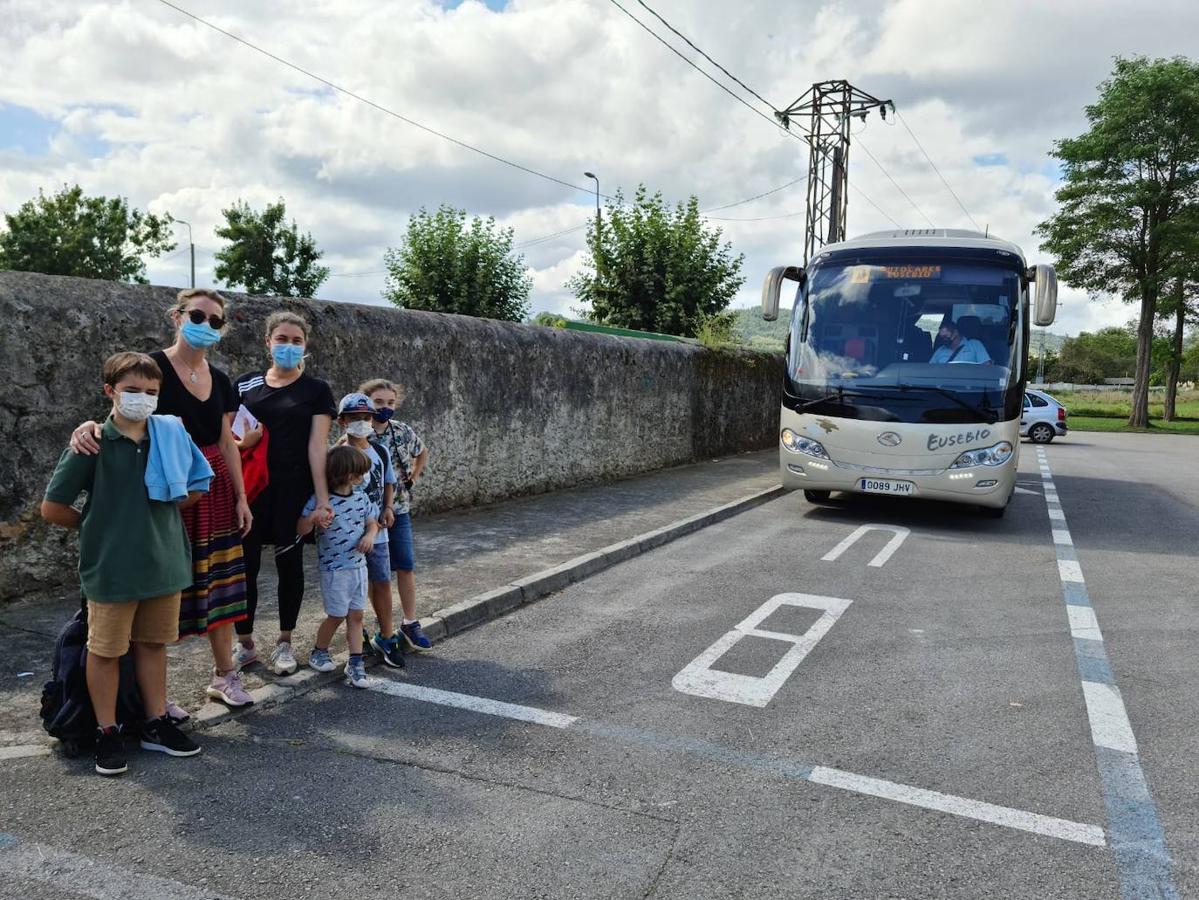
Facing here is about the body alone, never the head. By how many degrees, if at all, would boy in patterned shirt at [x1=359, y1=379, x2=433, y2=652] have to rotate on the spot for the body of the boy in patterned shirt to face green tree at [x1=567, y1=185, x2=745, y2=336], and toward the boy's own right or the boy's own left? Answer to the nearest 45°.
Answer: approximately 180°

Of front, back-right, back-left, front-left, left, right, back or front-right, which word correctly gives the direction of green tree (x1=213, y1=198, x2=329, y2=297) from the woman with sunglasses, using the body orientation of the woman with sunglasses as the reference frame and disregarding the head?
back

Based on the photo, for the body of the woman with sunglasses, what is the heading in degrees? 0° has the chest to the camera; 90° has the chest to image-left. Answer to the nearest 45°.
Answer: approximately 0°

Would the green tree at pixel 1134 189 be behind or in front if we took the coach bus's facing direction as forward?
behind

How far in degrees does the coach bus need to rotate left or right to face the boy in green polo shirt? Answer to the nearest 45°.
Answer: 0° — it already faces them

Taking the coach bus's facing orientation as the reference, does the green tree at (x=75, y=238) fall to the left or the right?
on its right

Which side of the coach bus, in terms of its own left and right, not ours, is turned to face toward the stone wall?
right

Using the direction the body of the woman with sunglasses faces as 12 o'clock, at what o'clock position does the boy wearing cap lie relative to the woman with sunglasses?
The boy wearing cap is roughly at 8 o'clock from the woman with sunglasses.

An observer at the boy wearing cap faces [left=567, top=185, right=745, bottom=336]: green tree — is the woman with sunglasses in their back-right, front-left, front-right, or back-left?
back-left

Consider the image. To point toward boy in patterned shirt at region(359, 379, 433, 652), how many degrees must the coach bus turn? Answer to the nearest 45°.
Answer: approximately 45° to its right

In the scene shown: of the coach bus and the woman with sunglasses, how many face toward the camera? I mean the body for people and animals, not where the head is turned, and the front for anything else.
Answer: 2

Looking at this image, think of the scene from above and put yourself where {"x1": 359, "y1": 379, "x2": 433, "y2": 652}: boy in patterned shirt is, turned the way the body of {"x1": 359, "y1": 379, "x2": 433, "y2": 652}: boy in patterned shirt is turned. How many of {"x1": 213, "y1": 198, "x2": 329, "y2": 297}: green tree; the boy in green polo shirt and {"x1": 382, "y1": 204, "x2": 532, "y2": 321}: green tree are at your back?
2
